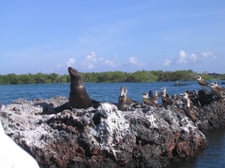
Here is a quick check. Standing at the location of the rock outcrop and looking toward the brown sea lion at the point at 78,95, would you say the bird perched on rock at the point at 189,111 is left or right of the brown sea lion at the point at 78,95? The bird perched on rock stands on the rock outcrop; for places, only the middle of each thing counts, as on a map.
right

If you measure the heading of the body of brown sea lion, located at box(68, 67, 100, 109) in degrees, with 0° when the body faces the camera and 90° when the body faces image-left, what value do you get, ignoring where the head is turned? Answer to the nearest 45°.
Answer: approximately 90°

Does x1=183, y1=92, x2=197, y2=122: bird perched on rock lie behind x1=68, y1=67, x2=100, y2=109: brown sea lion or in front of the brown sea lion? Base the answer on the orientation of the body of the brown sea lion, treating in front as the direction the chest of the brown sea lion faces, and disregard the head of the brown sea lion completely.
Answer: behind

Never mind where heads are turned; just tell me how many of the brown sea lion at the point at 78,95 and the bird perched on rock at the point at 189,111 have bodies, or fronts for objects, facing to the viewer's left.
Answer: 2

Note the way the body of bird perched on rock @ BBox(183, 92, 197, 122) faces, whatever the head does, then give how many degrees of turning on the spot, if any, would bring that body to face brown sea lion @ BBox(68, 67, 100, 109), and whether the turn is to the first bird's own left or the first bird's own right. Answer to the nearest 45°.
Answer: approximately 45° to the first bird's own left
